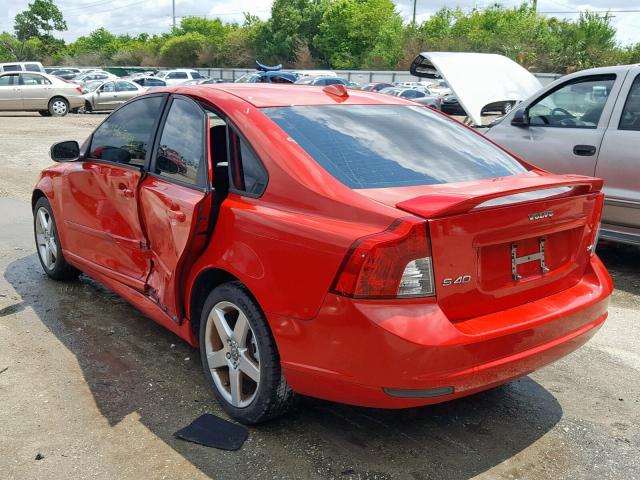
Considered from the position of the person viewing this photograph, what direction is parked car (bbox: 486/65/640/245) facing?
facing to the left of the viewer

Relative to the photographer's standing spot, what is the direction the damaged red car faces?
facing away from the viewer and to the left of the viewer

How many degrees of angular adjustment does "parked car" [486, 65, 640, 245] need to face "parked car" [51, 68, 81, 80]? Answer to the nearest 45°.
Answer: approximately 45° to its right

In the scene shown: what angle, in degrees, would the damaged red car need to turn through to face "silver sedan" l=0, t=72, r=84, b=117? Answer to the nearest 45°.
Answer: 0° — it already faces it

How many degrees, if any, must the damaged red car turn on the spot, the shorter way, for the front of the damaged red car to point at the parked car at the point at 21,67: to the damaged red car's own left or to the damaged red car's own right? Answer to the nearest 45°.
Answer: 0° — it already faces it
